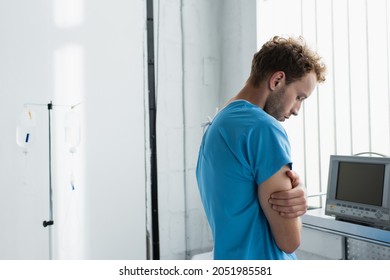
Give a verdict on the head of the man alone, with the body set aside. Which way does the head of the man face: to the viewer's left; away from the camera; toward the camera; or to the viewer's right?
to the viewer's right

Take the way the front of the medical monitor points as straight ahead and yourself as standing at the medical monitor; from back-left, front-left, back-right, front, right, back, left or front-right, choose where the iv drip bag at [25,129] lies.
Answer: front-right

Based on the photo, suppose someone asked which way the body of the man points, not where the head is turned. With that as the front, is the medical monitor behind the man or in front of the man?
in front

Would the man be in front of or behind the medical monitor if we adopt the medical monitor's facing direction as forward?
in front

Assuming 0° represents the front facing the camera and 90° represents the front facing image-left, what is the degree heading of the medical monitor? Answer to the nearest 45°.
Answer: approximately 45°

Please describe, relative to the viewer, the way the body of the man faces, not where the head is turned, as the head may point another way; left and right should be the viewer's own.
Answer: facing away from the viewer and to the right of the viewer
